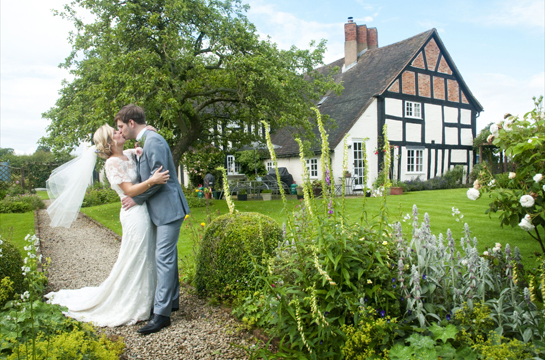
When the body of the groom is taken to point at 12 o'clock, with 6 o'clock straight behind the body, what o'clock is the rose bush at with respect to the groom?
The rose bush is roughly at 7 o'clock from the groom.

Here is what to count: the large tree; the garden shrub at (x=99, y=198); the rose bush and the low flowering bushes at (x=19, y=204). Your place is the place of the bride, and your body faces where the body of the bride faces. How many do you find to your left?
3

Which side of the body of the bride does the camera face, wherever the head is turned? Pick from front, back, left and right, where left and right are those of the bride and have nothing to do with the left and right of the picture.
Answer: right

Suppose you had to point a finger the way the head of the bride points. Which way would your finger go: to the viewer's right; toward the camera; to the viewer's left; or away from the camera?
to the viewer's right

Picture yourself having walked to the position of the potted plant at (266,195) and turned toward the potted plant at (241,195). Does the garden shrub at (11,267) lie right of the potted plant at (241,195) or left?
left

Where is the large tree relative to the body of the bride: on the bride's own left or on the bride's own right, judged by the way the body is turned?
on the bride's own left

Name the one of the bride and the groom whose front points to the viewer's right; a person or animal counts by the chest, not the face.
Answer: the bride

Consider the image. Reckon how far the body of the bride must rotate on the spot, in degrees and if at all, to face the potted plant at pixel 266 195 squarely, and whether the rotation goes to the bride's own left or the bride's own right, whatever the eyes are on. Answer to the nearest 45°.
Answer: approximately 45° to the bride's own left

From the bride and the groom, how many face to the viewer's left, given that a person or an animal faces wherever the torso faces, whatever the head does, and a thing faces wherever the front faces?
1

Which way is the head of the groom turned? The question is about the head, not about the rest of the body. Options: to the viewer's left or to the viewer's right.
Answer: to the viewer's left

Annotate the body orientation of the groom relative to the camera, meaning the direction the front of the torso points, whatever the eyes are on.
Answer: to the viewer's left

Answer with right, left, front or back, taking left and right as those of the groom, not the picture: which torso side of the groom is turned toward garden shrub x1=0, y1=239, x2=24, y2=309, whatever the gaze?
front

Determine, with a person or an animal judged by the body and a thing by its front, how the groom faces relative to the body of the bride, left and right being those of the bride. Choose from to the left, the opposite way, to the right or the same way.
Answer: the opposite way

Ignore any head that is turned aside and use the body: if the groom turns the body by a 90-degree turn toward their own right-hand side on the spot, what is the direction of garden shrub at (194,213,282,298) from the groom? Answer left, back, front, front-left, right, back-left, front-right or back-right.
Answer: right
